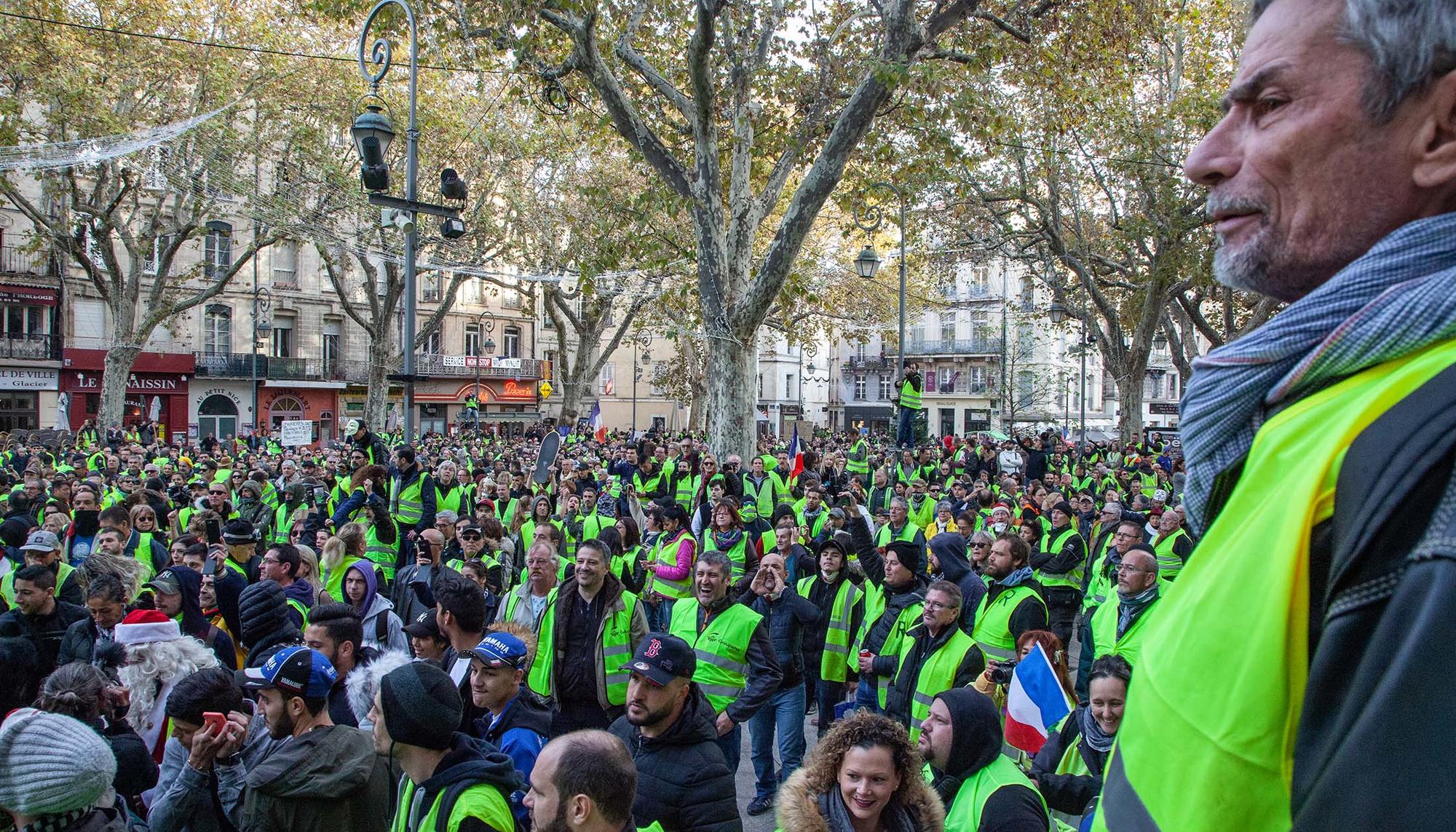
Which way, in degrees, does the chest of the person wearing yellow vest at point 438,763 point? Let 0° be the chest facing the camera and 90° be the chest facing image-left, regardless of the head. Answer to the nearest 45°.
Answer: approximately 90°

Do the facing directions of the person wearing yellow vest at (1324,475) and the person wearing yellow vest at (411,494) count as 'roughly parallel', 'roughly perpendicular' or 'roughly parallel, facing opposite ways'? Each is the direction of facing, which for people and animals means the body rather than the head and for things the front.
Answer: roughly perpendicular

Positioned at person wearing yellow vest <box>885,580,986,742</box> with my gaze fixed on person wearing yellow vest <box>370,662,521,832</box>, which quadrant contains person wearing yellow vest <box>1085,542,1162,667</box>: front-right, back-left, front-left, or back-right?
back-left

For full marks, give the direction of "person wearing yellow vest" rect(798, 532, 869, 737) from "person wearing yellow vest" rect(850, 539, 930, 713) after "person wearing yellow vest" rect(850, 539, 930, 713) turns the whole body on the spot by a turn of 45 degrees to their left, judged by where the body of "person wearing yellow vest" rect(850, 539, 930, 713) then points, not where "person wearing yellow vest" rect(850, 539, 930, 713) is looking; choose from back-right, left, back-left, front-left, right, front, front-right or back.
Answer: back-right

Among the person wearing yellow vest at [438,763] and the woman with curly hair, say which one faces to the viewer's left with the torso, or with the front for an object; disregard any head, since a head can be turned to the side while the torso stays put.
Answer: the person wearing yellow vest

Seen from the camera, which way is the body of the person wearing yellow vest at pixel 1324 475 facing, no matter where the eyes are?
to the viewer's left

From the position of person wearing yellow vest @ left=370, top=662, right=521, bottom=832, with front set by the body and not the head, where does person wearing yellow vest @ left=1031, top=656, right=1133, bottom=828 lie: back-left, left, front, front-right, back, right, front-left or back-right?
back

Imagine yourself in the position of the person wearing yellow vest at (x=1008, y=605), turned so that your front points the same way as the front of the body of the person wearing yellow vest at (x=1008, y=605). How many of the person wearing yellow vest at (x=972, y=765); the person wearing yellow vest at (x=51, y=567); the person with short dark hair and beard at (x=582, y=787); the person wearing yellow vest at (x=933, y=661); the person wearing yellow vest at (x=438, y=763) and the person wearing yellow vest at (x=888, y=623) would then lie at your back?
0

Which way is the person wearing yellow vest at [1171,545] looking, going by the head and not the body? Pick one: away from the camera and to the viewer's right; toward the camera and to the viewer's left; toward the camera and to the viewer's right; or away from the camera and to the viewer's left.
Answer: toward the camera and to the viewer's left

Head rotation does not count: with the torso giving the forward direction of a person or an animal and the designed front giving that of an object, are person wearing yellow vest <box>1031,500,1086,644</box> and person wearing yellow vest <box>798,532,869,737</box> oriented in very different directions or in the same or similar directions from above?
same or similar directions

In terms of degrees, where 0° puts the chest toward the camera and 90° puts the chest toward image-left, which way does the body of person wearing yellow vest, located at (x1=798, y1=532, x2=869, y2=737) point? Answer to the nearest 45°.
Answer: approximately 45°

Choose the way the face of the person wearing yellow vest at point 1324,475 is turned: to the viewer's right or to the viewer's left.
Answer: to the viewer's left

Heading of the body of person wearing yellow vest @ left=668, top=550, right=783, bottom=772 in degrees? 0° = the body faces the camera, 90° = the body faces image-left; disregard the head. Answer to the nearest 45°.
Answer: approximately 45°

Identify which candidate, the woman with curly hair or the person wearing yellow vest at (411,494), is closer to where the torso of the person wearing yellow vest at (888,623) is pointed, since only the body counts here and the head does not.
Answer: the woman with curly hair

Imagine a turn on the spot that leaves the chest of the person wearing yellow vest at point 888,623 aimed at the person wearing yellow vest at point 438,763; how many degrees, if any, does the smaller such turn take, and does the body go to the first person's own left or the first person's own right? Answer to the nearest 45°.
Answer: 0° — they already face them

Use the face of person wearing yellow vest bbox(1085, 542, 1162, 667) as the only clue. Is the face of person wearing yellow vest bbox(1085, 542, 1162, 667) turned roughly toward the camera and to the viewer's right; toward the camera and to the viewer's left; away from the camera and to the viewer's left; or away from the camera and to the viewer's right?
toward the camera and to the viewer's left

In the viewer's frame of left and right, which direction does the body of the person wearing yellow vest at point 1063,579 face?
facing the viewer and to the left of the viewer

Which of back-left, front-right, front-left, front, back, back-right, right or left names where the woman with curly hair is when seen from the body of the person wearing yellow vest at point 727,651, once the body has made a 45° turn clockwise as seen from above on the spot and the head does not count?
left

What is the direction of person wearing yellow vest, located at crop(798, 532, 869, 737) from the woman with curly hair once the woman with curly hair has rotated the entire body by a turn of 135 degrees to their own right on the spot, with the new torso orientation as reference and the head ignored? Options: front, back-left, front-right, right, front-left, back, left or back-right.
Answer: front-right
